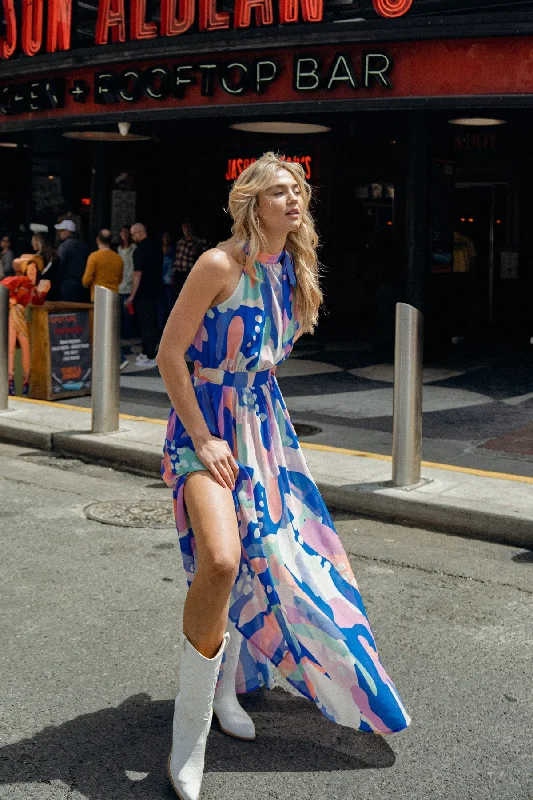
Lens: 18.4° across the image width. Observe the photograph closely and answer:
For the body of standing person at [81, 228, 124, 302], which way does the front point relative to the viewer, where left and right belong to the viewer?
facing away from the viewer

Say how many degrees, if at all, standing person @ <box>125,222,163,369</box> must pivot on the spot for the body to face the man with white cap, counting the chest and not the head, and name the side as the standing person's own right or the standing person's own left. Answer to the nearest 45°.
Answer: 0° — they already face them

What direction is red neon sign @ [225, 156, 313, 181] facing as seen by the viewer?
toward the camera

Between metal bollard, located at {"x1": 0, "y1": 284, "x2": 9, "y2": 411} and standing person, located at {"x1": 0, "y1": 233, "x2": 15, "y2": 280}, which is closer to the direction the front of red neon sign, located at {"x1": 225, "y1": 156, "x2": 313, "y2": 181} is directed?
the metal bollard

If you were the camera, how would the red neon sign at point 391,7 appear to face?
facing the viewer

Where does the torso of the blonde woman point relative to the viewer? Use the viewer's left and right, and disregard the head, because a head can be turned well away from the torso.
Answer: facing the viewer and to the right of the viewer

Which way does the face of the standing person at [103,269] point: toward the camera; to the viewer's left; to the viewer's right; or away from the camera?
away from the camera

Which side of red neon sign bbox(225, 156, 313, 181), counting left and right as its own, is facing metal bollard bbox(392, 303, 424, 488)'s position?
front

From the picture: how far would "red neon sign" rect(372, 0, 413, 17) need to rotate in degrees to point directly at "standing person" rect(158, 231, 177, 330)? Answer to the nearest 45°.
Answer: approximately 135° to its right
